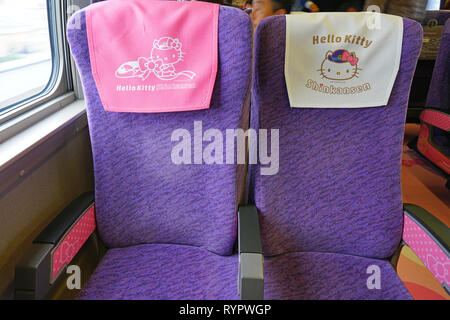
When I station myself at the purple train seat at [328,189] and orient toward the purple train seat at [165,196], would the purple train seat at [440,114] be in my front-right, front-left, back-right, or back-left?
back-right

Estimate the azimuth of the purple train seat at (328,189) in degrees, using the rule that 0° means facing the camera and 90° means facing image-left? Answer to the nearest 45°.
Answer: approximately 0°

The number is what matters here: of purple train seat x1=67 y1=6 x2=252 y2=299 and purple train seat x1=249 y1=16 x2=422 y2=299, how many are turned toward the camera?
2

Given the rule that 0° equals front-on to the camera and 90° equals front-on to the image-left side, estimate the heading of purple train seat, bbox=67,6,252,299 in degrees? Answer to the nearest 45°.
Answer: approximately 0°

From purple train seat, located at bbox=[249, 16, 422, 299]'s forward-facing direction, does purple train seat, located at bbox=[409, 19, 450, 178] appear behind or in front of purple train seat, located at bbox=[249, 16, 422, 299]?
behind
